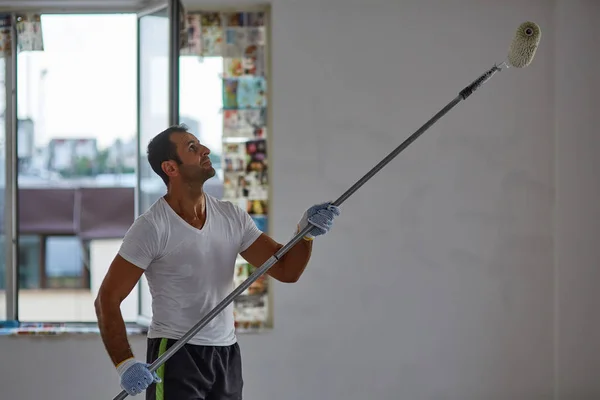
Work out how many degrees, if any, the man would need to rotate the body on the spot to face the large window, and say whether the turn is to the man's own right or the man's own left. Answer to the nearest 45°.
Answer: approximately 135° to the man's own left

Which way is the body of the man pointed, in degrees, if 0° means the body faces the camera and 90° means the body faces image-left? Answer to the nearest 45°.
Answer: approximately 315°

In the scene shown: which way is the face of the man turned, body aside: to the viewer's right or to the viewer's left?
to the viewer's right
